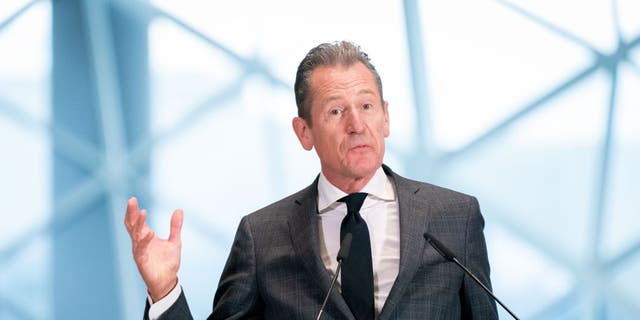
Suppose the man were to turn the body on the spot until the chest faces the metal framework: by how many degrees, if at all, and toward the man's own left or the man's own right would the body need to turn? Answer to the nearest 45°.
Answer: approximately 135° to the man's own right

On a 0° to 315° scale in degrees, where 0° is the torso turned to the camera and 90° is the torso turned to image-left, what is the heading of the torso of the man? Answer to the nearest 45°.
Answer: approximately 0°
